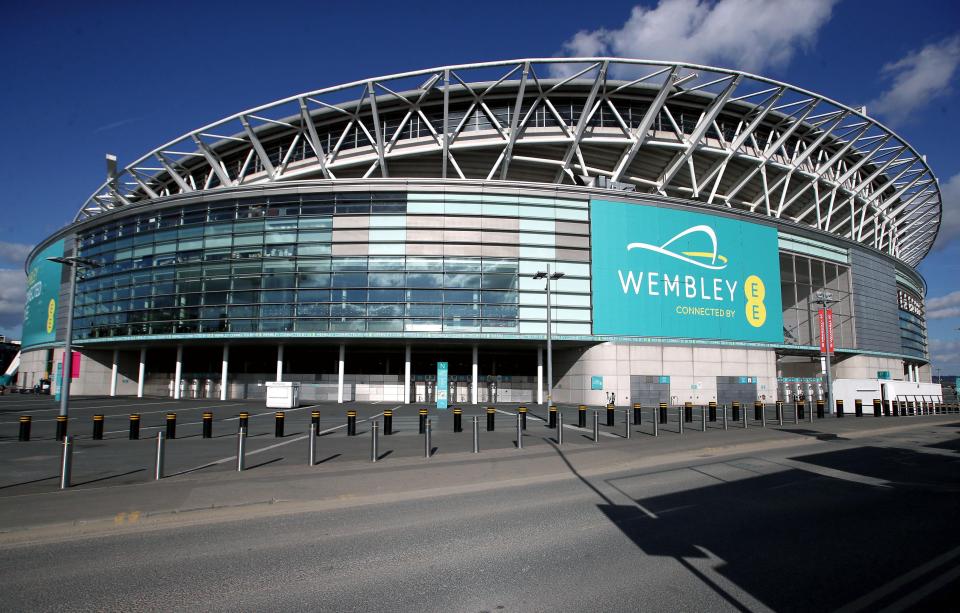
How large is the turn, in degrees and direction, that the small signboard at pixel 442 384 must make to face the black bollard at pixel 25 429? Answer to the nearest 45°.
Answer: approximately 45° to its right

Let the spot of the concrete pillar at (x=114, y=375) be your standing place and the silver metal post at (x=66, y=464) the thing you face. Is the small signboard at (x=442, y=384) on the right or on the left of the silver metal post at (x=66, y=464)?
left

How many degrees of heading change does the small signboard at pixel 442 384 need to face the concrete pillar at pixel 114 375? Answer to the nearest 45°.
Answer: approximately 135° to its right

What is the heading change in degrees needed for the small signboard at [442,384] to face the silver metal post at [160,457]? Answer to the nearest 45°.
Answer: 0° — it already faces it

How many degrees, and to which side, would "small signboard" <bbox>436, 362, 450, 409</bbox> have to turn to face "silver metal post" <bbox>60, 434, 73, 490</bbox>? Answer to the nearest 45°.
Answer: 0° — it already faces it

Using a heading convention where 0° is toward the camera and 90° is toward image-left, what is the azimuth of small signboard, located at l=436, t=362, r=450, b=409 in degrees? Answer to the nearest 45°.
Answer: approximately 0°
